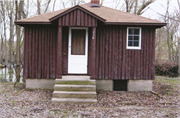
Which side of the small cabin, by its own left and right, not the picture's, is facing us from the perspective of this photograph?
front
